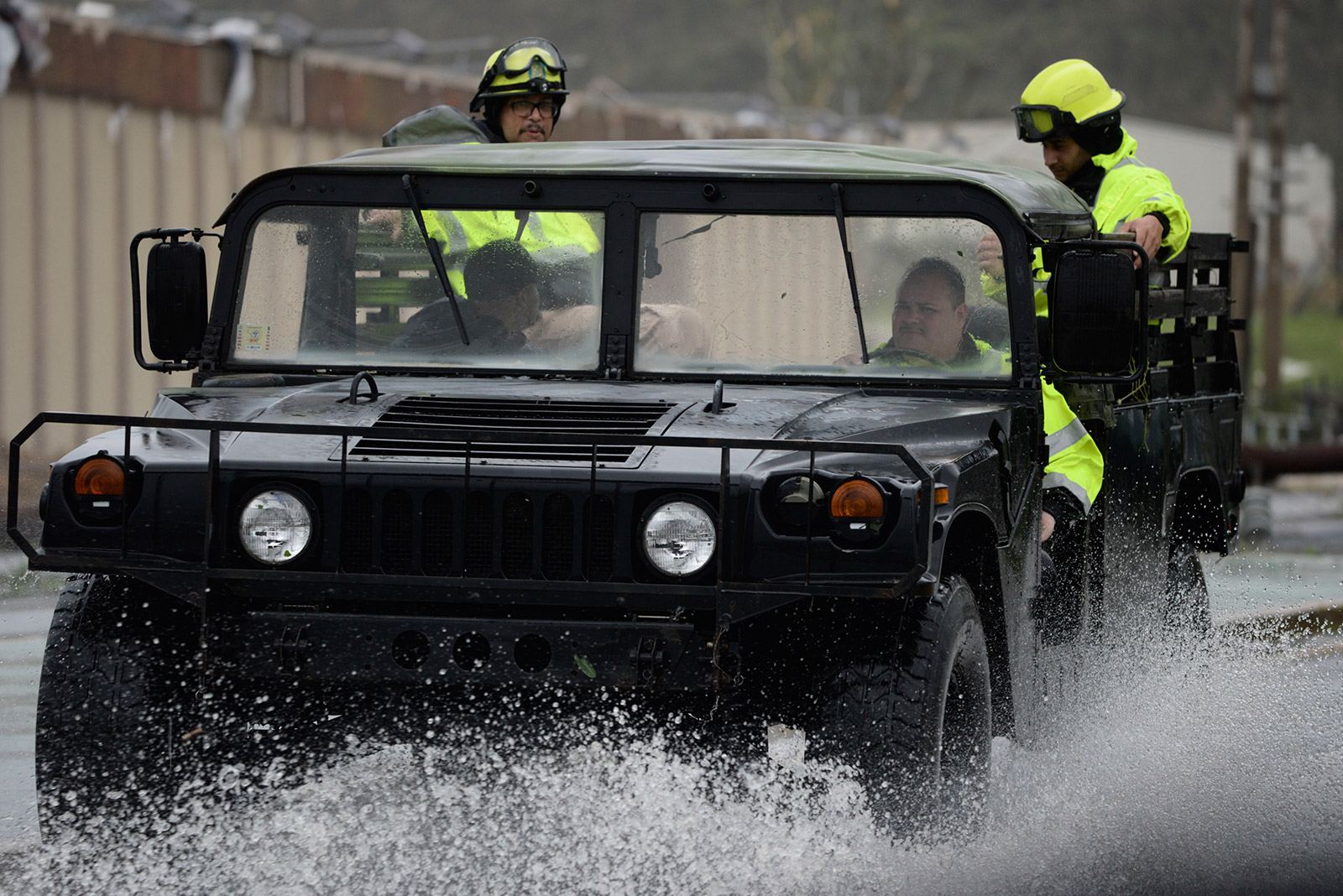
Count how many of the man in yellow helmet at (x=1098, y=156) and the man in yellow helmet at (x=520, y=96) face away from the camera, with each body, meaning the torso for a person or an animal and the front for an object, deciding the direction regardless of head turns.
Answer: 0

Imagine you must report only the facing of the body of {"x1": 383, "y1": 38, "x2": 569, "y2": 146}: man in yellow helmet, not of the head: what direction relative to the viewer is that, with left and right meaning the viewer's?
facing the viewer and to the right of the viewer

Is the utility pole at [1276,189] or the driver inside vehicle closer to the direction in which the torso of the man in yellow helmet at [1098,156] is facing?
the driver inside vehicle

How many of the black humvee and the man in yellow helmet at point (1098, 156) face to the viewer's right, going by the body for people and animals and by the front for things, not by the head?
0

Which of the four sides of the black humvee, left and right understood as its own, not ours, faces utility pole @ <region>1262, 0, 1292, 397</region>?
back

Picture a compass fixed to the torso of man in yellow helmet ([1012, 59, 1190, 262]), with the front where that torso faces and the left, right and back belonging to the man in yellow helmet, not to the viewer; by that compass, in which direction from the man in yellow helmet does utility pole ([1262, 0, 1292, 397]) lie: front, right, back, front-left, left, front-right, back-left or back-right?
back-right

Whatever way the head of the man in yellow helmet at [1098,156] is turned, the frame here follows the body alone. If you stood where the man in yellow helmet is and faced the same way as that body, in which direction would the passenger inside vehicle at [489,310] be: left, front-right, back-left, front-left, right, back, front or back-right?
front

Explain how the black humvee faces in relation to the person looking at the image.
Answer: facing the viewer and to the left of the viewer
